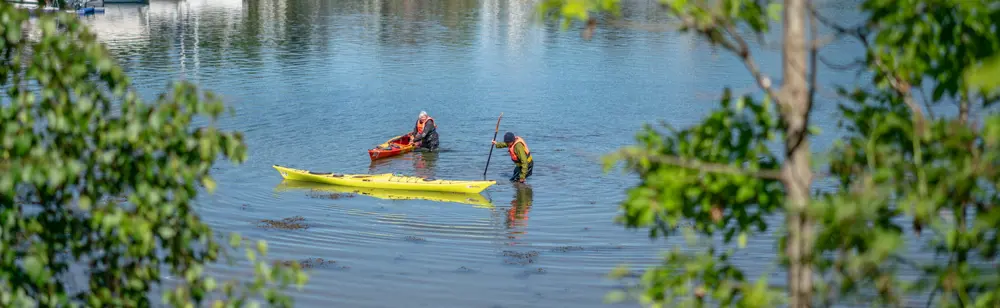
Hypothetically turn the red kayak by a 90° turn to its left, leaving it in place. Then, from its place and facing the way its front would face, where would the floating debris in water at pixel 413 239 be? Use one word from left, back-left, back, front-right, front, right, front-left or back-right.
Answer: front-right

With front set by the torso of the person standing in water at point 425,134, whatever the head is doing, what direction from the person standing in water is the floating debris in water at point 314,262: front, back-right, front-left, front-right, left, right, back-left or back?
front-left

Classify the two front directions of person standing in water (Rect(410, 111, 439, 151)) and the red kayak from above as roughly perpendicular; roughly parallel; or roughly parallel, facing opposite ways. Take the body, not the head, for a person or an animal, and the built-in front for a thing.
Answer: roughly parallel

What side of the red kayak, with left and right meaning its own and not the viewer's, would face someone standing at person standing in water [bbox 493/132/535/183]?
left

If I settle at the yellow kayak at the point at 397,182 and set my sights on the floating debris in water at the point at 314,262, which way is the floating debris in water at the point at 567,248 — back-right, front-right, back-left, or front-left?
front-left

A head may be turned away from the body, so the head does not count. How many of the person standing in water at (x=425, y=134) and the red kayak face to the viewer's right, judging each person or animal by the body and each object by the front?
0

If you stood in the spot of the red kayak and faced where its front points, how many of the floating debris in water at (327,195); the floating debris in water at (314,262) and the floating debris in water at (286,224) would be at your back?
0

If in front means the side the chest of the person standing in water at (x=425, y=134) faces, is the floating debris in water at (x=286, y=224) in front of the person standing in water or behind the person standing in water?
in front

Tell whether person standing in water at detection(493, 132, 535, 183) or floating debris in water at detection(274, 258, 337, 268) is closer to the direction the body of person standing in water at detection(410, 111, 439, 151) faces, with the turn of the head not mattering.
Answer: the floating debris in water

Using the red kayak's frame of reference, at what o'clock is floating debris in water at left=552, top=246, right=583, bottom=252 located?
The floating debris in water is roughly at 10 o'clock from the red kayak.

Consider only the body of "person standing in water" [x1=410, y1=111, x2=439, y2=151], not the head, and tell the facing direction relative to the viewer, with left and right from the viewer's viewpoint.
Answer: facing the viewer and to the left of the viewer

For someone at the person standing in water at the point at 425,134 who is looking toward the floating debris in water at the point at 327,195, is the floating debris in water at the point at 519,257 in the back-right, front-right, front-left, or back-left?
front-left

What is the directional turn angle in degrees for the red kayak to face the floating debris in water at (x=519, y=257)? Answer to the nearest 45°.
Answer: approximately 45° to its left
